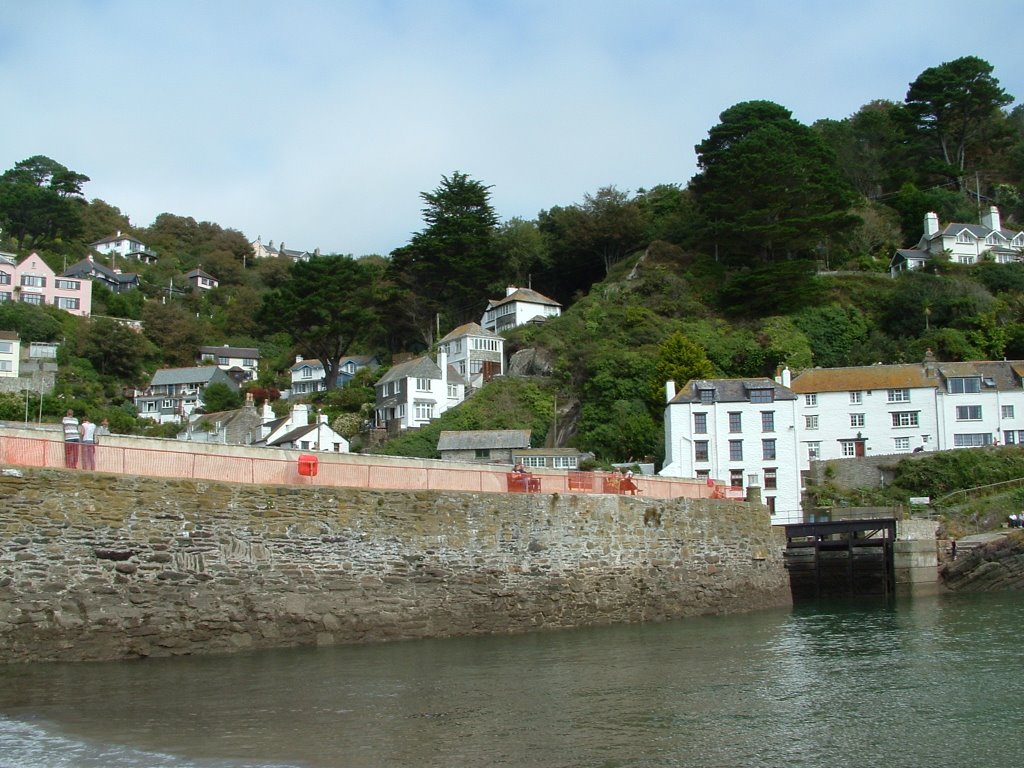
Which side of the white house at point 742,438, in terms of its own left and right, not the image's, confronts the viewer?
front

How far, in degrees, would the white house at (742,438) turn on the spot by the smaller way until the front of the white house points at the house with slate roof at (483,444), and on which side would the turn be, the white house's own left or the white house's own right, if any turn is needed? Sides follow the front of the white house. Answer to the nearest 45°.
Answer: approximately 90° to the white house's own right

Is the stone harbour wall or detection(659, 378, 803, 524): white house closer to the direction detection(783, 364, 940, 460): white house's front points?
the stone harbour wall

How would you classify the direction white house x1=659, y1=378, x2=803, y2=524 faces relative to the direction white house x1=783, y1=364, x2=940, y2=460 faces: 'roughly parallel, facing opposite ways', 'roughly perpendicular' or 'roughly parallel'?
roughly parallel

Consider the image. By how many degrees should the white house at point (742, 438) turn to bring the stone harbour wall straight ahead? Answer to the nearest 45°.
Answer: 0° — it already faces it

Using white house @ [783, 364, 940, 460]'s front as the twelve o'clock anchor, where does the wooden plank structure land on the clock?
The wooden plank structure is roughly at 12 o'clock from the white house.

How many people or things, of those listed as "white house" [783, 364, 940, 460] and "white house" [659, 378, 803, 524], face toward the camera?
2

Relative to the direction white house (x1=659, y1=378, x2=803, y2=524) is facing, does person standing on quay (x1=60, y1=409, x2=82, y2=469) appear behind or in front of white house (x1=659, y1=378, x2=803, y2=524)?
in front

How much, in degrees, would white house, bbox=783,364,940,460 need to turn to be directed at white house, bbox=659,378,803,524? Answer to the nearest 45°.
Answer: approximately 45° to its right

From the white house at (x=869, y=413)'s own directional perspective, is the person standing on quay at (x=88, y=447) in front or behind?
in front

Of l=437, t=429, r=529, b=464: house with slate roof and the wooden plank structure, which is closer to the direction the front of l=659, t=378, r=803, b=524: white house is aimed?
the wooden plank structure

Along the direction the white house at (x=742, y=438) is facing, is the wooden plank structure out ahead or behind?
ahead
